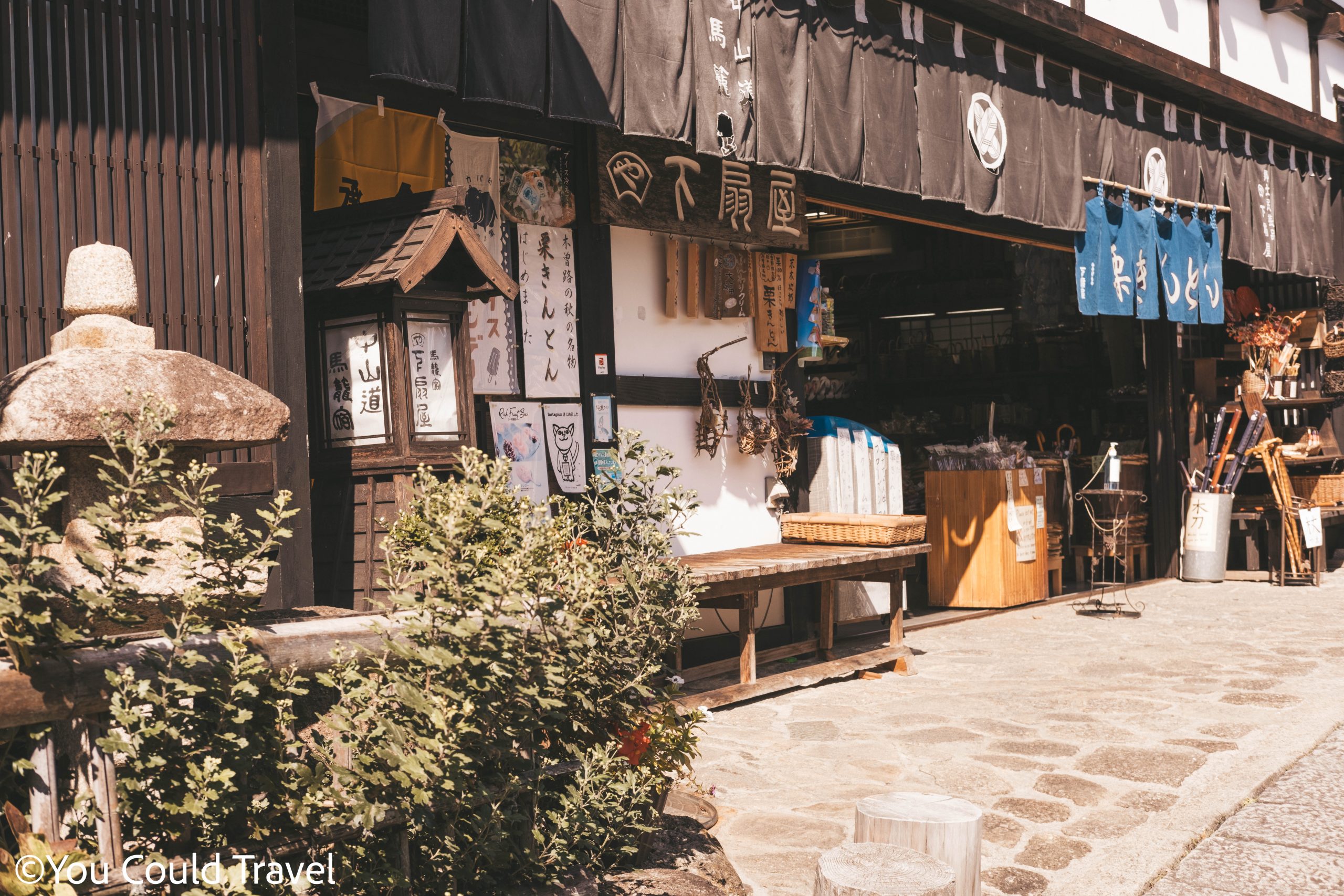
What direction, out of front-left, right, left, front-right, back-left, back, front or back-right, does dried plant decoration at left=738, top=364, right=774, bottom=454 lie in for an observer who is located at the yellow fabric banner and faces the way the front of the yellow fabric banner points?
left

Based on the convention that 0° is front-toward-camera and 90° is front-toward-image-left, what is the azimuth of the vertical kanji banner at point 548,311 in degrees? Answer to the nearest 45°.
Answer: approximately 0°

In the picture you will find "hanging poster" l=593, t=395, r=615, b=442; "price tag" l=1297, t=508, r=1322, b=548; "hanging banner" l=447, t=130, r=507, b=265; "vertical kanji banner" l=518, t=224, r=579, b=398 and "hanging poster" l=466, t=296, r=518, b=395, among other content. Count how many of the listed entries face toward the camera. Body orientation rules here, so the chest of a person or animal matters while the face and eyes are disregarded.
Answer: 5

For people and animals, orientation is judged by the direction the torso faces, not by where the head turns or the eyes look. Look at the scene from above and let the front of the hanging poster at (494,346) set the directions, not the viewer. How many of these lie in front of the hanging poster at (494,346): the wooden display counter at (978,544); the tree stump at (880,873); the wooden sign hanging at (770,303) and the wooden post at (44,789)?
2

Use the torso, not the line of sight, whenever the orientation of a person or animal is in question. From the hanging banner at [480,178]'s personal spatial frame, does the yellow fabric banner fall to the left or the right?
on its right

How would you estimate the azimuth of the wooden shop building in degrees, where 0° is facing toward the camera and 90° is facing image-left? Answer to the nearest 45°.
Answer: approximately 315°

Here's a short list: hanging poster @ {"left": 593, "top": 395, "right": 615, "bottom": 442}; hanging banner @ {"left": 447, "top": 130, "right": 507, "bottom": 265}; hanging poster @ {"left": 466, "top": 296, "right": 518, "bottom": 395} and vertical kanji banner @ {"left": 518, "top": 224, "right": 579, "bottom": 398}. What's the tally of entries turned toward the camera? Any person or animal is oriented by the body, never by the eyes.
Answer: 4

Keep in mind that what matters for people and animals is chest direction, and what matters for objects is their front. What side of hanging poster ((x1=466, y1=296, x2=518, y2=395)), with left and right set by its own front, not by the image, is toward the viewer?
front

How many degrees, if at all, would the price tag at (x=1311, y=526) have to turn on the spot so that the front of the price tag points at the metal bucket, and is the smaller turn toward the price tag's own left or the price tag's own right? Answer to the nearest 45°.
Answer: approximately 90° to the price tag's own right

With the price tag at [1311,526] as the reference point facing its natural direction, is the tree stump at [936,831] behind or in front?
in front

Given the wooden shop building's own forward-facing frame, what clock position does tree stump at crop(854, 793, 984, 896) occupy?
The tree stump is roughly at 1 o'clock from the wooden shop building.

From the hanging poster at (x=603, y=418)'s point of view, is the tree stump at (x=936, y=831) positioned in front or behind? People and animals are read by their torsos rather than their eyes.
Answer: in front

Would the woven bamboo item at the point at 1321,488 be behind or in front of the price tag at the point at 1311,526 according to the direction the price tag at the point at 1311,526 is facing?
behind
